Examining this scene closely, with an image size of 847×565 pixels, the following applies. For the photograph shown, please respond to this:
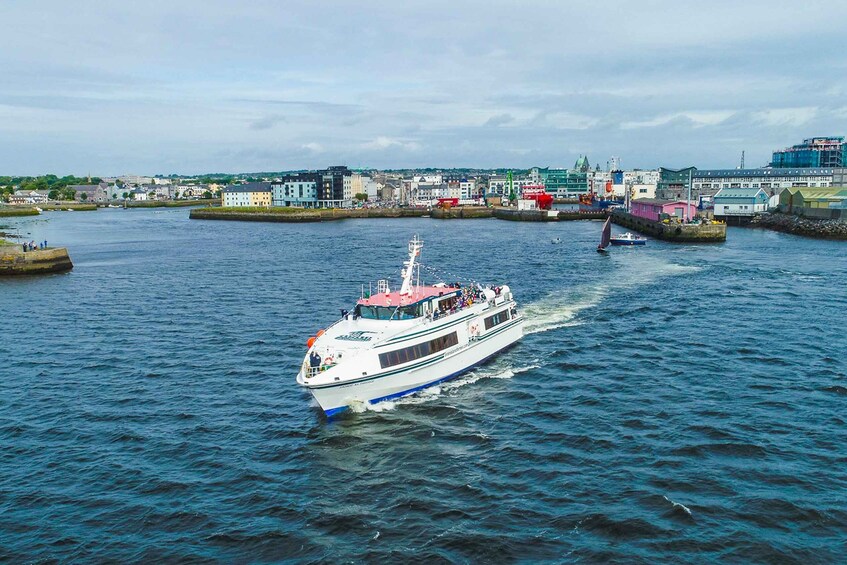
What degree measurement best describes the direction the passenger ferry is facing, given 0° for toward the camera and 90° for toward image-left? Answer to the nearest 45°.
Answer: approximately 45°
